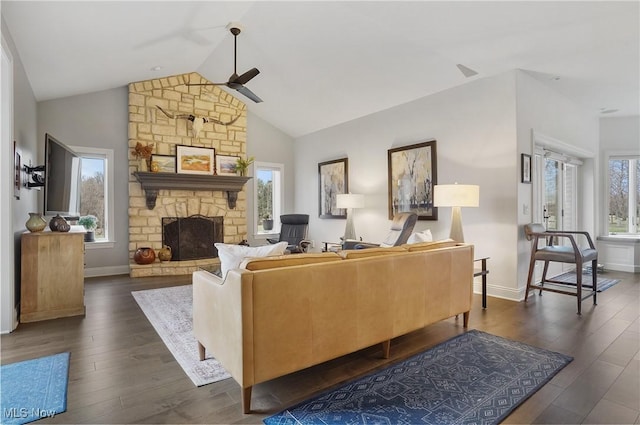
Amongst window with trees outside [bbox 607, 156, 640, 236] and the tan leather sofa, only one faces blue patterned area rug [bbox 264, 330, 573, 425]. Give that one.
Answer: the window with trees outside

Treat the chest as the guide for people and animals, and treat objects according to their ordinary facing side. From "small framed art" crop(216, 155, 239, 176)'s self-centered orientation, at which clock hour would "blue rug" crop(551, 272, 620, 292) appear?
The blue rug is roughly at 10 o'clock from the small framed art.

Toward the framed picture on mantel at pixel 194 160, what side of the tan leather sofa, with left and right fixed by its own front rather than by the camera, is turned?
front

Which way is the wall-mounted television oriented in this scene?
to the viewer's right

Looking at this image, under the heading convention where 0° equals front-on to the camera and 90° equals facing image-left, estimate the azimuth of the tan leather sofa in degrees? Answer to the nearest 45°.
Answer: approximately 135°

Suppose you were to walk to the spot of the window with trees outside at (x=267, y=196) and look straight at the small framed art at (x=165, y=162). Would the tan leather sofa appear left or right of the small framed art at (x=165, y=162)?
left

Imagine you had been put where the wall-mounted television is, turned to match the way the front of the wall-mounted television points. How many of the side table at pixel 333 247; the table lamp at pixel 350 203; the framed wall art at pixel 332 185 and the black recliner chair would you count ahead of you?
4

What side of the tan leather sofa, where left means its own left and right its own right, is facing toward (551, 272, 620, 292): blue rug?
right

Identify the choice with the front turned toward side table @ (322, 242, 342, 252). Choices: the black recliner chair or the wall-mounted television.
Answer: the wall-mounted television

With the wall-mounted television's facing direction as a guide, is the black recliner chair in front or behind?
in front
